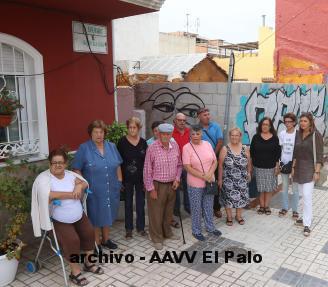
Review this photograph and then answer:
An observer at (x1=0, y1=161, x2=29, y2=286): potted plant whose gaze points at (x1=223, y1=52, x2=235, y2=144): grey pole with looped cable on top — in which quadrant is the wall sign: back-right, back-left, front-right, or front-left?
front-left

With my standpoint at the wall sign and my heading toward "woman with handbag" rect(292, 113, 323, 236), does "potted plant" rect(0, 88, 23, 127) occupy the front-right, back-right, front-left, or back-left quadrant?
back-right

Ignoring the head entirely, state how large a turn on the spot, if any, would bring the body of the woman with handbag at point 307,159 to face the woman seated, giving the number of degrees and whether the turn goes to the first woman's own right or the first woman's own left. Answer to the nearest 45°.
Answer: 0° — they already face them

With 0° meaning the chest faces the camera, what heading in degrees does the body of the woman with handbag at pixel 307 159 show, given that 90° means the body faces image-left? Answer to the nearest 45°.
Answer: approximately 45°

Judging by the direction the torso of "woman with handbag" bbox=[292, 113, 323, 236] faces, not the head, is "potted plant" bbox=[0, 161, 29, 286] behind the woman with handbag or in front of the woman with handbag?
in front

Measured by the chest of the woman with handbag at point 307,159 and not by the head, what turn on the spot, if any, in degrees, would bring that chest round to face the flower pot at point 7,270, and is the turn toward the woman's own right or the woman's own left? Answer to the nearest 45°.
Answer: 0° — they already face it

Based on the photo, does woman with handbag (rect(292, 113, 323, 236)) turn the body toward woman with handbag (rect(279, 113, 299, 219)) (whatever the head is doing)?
no

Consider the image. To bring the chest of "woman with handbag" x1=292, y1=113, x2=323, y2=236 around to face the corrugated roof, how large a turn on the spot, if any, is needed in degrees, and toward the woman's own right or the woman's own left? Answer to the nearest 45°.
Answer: approximately 90° to the woman's own right

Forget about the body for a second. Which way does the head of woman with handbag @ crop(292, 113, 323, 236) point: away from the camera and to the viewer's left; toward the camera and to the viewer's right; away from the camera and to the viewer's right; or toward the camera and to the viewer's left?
toward the camera and to the viewer's left

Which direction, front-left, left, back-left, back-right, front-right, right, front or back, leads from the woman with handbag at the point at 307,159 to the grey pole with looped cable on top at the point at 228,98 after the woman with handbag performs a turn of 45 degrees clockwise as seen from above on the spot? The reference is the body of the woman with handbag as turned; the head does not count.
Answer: front-right

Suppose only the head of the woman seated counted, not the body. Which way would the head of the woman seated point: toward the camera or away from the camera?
toward the camera
